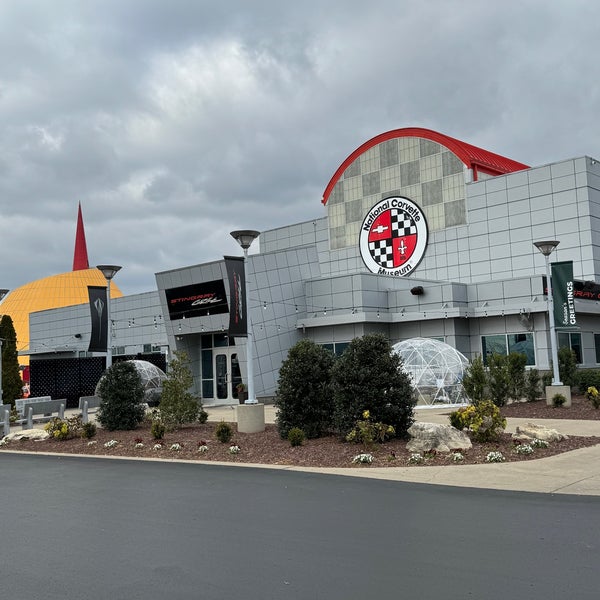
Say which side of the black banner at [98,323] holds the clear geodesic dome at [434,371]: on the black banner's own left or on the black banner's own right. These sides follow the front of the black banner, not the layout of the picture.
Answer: on the black banner's own left

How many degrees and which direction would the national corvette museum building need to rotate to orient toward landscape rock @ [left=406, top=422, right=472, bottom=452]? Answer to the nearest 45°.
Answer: approximately 45° to its left

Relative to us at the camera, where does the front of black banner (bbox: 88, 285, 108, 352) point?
facing the viewer

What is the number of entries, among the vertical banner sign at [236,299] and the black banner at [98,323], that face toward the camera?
2

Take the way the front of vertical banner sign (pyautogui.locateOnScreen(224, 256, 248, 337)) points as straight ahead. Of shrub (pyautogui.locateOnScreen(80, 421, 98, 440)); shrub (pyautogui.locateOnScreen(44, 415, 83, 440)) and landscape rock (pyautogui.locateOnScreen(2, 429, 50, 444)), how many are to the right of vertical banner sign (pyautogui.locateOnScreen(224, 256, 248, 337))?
3

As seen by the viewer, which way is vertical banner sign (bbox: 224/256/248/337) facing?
toward the camera

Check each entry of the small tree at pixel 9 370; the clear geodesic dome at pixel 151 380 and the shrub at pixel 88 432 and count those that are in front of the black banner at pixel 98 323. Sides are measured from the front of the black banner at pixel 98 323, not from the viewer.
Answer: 1

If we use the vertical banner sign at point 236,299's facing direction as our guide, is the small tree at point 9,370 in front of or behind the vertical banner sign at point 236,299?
behind

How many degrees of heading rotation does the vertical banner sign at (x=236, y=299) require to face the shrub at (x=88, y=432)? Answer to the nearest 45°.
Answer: approximately 90° to its right

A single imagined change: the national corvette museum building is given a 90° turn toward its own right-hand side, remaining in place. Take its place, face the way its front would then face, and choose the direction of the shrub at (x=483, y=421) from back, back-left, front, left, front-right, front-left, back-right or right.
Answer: back-left

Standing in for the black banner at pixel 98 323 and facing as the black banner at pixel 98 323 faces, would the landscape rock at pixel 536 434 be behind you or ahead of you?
ahead

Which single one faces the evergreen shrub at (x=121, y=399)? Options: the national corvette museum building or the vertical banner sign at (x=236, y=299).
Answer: the national corvette museum building

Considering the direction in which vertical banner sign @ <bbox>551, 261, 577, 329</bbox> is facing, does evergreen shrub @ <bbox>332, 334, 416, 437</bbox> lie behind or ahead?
ahead

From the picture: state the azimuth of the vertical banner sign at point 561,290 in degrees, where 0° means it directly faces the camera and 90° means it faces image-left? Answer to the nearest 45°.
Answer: approximately 0°

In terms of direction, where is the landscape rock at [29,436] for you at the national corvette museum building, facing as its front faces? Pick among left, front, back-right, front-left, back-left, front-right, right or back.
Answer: front
